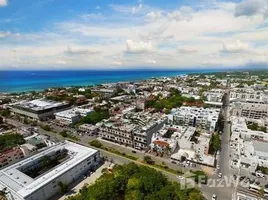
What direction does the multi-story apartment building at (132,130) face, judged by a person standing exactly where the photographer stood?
facing the viewer and to the left of the viewer

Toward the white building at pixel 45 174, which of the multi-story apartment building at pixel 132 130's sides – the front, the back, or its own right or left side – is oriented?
front

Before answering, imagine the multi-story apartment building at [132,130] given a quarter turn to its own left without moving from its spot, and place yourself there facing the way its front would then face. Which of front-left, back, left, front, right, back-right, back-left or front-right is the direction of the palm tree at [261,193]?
front

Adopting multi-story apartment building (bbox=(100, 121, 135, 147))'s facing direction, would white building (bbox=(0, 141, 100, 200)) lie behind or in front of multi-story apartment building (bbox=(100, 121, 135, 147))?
in front

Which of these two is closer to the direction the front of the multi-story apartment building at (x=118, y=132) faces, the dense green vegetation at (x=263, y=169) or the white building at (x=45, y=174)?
the white building

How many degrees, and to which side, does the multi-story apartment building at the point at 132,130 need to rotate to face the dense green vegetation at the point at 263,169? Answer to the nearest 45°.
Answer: approximately 90° to its left

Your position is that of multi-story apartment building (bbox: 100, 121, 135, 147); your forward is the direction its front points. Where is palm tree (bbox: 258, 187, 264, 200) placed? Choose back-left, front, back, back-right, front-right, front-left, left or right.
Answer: left

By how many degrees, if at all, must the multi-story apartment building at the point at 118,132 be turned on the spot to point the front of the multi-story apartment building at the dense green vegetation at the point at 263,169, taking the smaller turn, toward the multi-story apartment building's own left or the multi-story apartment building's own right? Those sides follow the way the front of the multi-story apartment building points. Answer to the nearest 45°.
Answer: approximately 90° to the multi-story apartment building's own left
